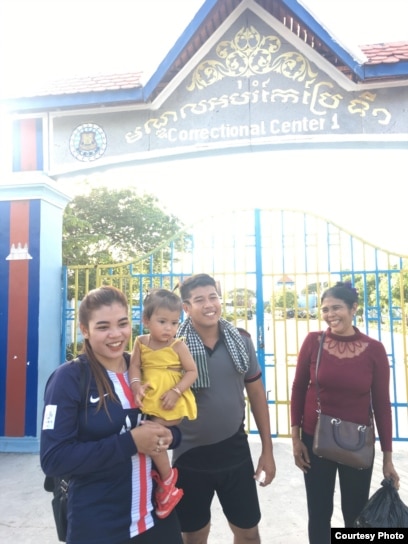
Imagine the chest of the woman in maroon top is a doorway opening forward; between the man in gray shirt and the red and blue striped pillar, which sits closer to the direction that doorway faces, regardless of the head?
the man in gray shirt

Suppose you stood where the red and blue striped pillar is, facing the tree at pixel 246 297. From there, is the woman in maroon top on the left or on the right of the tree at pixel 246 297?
right

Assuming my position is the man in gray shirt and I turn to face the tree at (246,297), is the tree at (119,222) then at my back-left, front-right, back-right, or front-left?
front-left

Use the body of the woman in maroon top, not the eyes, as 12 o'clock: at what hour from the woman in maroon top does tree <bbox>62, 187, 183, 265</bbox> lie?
The tree is roughly at 5 o'clock from the woman in maroon top.

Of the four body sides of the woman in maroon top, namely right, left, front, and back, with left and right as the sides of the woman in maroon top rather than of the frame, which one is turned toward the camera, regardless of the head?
front

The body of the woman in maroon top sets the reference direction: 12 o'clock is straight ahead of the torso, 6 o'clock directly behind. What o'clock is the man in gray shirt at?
The man in gray shirt is roughly at 2 o'clock from the woman in maroon top.

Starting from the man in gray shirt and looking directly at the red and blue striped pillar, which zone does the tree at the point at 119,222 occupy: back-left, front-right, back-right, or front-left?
front-right

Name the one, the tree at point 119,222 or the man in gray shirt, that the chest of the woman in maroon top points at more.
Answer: the man in gray shirt
